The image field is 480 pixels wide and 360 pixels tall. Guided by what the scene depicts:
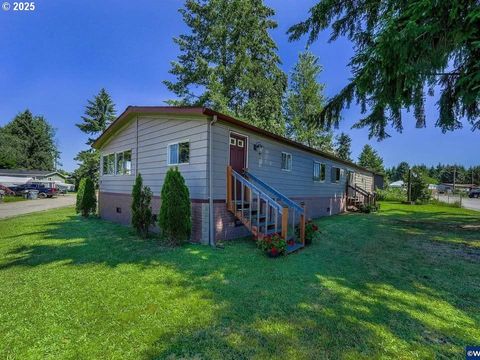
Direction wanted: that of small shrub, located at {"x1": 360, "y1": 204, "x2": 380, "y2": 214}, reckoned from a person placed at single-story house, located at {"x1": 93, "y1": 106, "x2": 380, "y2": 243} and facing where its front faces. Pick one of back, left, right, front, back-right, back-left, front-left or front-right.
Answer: left

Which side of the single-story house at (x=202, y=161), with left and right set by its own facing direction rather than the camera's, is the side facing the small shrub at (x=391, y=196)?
left

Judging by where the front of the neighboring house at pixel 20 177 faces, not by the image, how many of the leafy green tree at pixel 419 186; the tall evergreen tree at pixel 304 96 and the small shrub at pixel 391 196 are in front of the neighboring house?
3

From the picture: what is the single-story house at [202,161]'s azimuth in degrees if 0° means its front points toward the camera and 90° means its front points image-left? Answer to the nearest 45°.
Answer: approximately 315°

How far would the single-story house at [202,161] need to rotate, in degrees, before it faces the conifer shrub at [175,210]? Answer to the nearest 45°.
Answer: approximately 45° to its right

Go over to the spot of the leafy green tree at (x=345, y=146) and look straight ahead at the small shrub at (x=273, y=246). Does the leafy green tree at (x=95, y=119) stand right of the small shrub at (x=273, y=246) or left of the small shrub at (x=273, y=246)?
right

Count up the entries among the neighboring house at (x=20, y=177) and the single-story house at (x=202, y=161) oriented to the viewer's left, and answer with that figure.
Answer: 0

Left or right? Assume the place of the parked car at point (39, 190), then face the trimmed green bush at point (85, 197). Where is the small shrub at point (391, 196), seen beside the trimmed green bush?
left

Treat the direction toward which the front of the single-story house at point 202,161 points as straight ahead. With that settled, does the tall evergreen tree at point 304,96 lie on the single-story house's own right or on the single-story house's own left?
on the single-story house's own left

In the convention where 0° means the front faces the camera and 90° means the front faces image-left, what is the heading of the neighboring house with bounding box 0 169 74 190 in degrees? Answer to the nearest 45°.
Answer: approximately 315°

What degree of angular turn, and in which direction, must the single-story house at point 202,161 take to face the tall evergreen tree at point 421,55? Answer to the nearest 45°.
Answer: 0° — it already faces it
